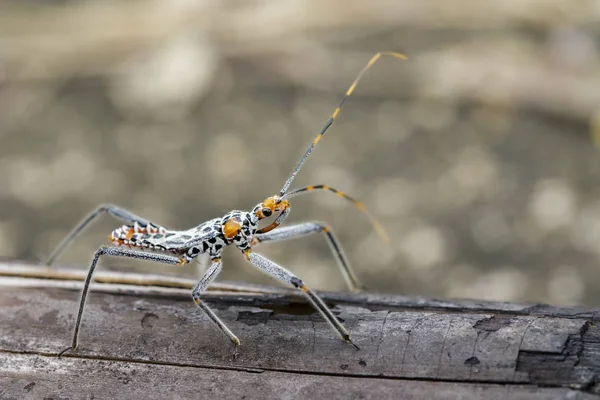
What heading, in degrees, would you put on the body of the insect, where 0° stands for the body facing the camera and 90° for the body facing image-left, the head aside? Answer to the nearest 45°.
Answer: approximately 270°
